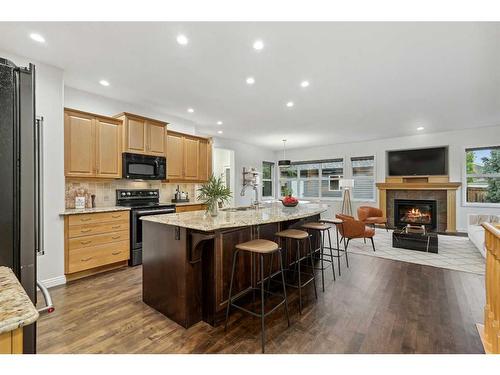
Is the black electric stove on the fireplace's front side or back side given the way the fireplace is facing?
on the front side

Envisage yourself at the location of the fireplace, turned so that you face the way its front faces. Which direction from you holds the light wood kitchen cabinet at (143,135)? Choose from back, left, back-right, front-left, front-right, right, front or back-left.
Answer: front-right

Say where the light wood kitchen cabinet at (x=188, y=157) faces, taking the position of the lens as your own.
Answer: facing the viewer and to the right of the viewer

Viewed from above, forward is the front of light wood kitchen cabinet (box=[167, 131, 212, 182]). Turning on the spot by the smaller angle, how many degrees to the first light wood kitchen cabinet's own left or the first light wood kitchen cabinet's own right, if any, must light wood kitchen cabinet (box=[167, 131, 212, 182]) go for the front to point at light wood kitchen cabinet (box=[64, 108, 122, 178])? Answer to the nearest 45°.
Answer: approximately 90° to the first light wood kitchen cabinet's own right

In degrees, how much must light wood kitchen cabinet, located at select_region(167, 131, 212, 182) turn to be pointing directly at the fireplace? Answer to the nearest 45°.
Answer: approximately 45° to its left

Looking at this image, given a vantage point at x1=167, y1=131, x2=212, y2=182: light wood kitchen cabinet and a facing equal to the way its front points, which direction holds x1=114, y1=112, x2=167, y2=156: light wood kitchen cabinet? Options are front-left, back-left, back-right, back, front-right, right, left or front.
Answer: right

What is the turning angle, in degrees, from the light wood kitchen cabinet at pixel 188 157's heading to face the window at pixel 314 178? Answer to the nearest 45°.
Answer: approximately 90° to its left

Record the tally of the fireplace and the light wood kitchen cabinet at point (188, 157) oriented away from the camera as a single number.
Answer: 0

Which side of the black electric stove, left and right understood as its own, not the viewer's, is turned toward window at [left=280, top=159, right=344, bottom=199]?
left

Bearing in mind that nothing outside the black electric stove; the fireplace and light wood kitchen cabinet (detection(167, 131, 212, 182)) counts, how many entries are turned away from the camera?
0

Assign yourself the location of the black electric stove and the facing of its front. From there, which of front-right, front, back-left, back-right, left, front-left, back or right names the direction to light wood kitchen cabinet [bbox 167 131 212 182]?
left

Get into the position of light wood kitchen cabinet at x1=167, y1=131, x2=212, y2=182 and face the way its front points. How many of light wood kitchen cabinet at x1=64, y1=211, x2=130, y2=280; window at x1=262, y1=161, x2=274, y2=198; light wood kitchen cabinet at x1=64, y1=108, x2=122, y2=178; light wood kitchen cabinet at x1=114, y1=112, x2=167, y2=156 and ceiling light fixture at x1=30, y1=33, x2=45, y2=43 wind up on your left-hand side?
1

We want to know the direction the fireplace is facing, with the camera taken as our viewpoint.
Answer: facing the viewer

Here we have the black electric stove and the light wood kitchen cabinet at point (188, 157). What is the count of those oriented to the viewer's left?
0

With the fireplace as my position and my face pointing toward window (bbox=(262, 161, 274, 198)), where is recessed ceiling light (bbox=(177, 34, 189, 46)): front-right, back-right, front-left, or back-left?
front-left
